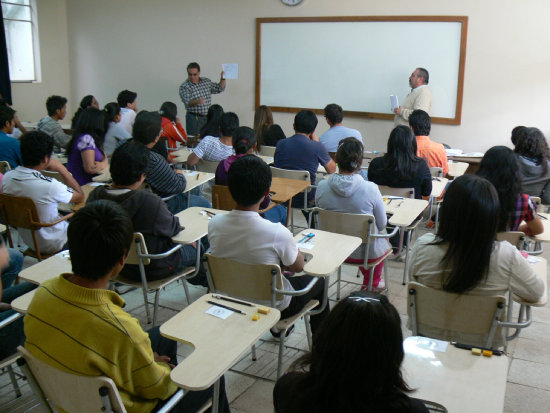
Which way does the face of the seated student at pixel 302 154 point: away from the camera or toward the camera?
away from the camera

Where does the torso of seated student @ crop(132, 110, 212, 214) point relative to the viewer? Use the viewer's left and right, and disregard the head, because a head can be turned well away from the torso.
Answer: facing away from the viewer and to the right of the viewer

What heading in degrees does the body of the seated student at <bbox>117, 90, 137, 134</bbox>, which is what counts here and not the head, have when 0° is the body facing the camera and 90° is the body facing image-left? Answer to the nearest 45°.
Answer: approximately 225°

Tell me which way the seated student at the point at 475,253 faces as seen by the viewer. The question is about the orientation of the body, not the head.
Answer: away from the camera

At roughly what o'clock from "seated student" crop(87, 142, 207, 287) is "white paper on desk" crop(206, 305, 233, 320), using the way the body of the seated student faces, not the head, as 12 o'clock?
The white paper on desk is roughly at 4 o'clock from the seated student.

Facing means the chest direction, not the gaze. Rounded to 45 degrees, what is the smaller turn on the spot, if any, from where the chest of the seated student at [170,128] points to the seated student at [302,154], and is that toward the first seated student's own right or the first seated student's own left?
approximately 90° to the first seated student's own right

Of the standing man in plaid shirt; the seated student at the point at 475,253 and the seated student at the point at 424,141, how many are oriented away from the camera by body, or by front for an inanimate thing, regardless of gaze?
2

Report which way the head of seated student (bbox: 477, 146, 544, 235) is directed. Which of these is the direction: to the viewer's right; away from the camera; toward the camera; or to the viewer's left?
away from the camera

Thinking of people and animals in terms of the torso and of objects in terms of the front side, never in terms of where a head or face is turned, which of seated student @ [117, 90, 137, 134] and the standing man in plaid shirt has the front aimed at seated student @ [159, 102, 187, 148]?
the standing man in plaid shirt

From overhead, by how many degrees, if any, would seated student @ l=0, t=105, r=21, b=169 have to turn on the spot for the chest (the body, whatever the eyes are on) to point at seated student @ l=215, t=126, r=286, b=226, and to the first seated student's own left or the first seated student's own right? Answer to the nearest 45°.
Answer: approximately 90° to the first seated student's own right

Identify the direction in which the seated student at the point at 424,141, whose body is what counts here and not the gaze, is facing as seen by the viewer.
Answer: away from the camera

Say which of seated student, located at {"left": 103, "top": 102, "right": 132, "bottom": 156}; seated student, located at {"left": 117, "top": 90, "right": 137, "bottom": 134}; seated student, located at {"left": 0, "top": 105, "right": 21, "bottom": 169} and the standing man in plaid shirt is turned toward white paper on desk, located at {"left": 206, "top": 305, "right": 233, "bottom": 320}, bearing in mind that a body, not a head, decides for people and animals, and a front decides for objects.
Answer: the standing man in plaid shirt

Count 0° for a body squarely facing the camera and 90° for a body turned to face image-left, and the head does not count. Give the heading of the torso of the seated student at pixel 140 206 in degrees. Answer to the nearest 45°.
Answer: approximately 225°

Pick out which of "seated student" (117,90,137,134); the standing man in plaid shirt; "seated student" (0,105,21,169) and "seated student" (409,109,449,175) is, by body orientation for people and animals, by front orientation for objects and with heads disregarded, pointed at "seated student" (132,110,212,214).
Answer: the standing man in plaid shirt

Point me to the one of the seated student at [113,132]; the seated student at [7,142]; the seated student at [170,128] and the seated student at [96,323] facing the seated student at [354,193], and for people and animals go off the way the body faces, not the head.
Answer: the seated student at [96,323]

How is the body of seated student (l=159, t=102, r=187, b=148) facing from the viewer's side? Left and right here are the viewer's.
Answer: facing away from the viewer and to the right of the viewer

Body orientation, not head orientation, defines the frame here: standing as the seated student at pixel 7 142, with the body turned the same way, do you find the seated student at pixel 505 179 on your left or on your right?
on your right

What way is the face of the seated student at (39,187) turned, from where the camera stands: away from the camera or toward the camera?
away from the camera

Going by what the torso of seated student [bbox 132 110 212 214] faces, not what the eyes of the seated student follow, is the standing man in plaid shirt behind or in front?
in front

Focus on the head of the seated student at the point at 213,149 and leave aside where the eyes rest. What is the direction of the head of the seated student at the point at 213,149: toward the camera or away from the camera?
away from the camera
